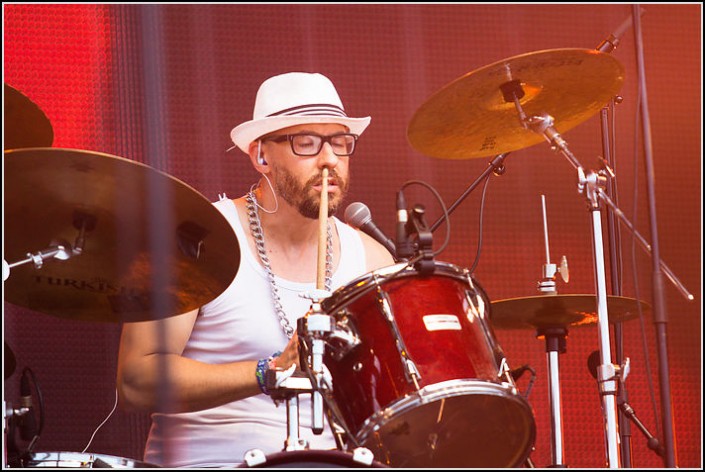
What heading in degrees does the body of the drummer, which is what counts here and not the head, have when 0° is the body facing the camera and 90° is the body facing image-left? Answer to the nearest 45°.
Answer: approximately 315°

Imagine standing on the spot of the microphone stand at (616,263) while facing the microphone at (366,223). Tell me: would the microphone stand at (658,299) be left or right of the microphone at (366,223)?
left

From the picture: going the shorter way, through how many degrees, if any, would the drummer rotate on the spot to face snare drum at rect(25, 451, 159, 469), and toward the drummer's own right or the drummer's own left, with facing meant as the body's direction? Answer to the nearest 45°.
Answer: approximately 90° to the drummer's own right
